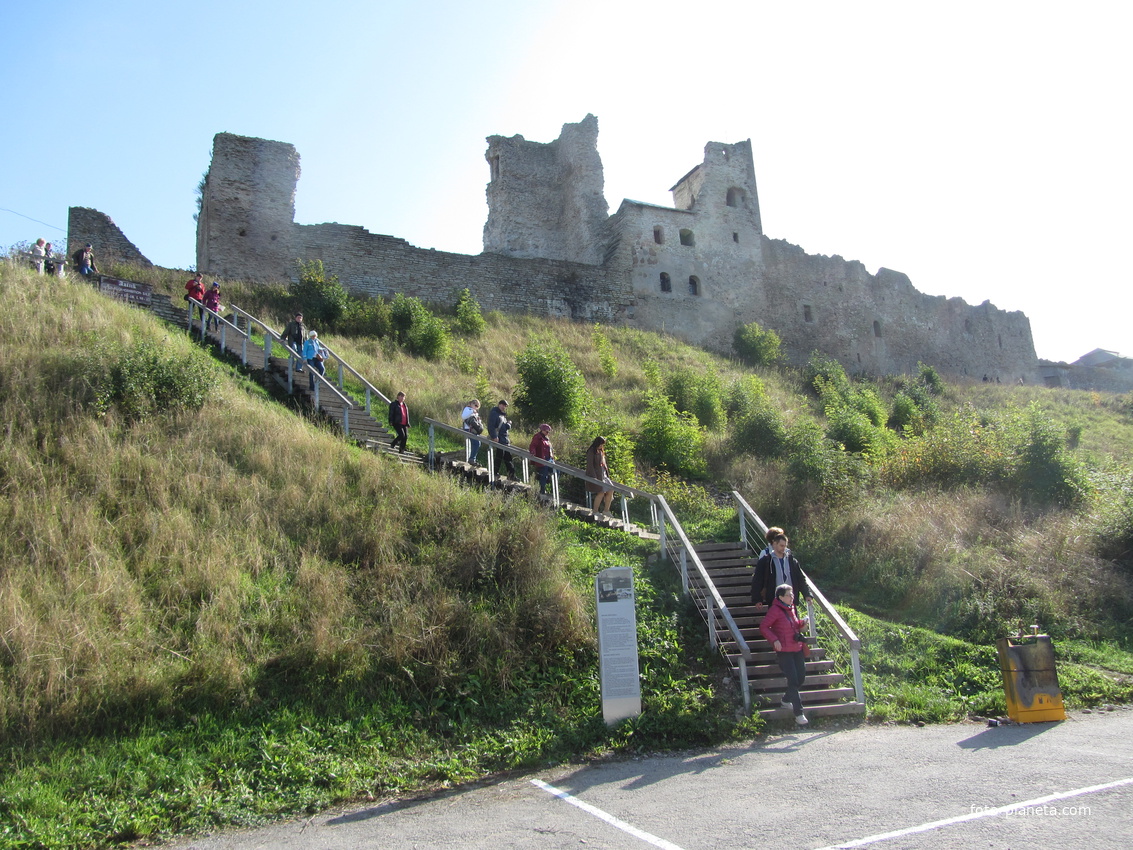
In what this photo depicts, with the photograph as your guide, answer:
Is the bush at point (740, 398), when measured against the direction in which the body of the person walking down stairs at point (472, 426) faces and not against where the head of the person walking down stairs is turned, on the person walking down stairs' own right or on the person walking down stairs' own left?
on the person walking down stairs' own left

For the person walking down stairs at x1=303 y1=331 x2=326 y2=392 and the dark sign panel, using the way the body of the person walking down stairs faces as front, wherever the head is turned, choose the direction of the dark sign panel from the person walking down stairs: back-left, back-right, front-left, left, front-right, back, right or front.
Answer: back

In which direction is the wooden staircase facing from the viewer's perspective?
toward the camera

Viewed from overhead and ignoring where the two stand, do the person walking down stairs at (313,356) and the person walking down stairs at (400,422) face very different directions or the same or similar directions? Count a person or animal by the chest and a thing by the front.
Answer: same or similar directions

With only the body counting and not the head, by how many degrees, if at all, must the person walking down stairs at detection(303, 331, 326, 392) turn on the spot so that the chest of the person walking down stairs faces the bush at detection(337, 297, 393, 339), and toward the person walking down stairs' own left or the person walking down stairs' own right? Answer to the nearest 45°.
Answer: approximately 135° to the person walking down stairs' own left

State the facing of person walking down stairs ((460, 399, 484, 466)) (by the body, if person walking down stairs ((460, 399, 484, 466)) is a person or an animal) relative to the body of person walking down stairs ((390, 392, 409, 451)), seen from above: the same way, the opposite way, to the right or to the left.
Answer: the same way

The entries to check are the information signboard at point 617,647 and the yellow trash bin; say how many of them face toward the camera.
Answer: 2

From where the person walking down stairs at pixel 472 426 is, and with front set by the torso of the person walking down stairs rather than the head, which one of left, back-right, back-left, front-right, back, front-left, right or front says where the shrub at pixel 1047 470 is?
front-left

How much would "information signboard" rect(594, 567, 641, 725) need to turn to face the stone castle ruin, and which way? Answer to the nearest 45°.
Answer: approximately 180°

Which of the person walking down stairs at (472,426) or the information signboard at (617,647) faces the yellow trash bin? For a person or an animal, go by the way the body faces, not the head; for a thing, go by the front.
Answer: the person walking down stairs

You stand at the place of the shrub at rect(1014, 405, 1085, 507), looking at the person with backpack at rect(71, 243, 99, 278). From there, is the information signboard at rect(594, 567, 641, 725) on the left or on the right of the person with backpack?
left

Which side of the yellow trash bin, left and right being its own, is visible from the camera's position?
front
